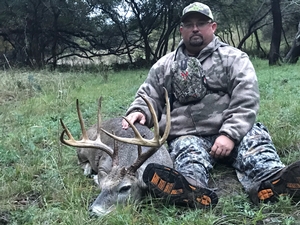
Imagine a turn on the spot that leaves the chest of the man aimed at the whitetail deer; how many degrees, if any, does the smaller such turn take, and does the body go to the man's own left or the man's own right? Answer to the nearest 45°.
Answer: approximately 45° to the man's own right

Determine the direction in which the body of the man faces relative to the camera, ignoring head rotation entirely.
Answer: toward the camera
